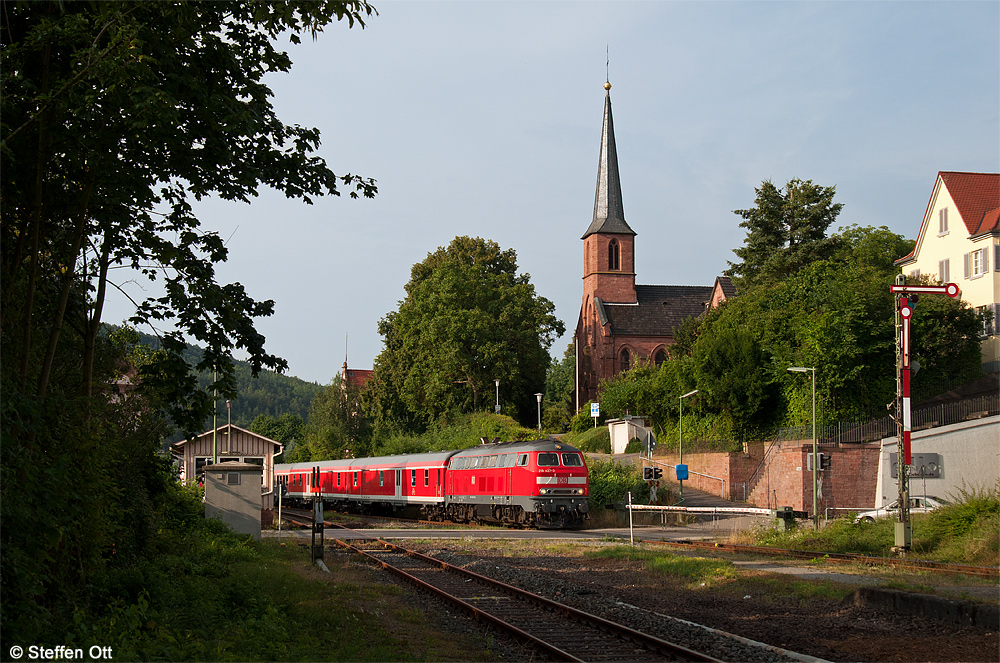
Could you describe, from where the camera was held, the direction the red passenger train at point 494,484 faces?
facing the viewer and to the right of the viewer

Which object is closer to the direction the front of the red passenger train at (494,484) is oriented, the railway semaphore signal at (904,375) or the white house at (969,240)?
the railway semaphore signal

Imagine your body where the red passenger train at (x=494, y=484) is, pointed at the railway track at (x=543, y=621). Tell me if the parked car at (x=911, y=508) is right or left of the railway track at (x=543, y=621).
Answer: left

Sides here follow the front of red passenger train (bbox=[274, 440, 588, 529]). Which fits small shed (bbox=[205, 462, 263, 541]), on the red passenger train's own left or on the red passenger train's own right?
on the red passenger train's own right

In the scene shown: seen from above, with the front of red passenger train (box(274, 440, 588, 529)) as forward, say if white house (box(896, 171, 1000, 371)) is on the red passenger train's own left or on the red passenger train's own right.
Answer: on the red passenger train's own left

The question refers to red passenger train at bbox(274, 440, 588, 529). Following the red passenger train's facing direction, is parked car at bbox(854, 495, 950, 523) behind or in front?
in front

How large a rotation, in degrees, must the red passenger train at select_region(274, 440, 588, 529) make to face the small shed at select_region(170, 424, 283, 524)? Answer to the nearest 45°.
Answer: approximately 180°

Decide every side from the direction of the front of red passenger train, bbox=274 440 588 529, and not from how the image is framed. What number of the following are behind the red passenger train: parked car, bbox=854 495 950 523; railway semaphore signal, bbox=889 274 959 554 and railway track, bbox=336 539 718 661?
0

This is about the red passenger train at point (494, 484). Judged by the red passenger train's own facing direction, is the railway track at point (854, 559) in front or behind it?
in front

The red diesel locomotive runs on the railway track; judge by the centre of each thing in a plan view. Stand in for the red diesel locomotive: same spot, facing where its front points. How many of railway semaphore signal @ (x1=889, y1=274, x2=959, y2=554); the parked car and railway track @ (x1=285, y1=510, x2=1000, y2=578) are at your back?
0

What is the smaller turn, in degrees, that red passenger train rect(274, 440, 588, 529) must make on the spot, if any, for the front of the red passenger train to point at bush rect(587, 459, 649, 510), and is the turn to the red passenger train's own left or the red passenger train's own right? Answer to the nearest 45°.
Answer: approximately 90° to the red passenger train's own left

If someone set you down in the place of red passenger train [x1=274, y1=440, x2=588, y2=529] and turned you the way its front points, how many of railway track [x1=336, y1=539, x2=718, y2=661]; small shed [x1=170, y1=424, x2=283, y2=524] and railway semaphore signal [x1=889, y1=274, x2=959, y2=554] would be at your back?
1

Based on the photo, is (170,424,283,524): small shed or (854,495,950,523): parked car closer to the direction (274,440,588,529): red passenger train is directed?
the parked car
